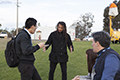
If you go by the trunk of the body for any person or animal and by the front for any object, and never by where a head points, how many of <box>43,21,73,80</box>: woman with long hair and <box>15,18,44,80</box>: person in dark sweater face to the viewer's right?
1

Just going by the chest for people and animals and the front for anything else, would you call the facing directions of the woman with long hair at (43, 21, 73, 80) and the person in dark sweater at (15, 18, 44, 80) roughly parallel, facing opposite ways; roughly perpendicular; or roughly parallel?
roughly perpendicular

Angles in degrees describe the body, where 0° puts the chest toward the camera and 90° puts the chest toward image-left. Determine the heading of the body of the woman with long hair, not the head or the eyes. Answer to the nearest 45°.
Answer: approximately 0°

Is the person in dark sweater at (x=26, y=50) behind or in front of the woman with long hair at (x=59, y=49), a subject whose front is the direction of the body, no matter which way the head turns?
in front

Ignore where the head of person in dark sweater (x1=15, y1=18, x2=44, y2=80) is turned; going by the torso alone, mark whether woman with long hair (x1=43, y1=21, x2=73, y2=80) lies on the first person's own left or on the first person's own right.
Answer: on the first person's own left

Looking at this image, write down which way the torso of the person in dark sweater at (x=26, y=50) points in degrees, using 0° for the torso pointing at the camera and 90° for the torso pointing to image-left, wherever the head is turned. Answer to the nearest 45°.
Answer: approximately 270°
